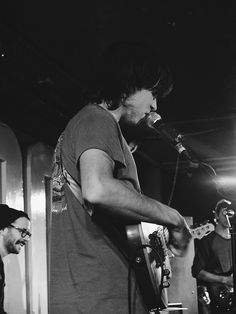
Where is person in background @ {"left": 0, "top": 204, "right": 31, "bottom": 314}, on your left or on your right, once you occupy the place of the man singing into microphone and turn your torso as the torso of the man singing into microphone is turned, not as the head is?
on your left

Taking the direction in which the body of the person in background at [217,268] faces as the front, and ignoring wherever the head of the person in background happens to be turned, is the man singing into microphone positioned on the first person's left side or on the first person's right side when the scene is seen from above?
on the first person's right side

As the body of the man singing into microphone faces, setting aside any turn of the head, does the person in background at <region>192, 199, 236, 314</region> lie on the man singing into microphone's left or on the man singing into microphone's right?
on the man singing into microphone's left

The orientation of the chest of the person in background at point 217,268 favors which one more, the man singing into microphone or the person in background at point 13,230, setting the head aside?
the man singing into microphone

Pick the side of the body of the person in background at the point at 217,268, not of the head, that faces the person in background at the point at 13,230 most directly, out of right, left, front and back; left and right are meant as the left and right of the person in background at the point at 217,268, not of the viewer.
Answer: right

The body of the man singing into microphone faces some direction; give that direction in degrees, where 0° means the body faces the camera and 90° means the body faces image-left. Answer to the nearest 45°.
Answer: approximately 270°

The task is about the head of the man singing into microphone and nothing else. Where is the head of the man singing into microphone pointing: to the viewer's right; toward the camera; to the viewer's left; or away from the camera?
to the viewer's right

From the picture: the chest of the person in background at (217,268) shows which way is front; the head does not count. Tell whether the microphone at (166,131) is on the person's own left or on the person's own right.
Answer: on the person's own right
